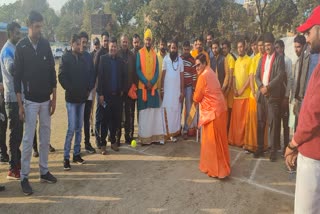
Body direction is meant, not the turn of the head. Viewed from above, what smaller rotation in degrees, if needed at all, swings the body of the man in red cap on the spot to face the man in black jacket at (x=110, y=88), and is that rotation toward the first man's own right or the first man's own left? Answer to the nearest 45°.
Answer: approximately 45° to the first man's own right

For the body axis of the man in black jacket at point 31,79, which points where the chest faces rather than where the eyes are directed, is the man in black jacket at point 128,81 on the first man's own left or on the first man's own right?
on the first man's own left

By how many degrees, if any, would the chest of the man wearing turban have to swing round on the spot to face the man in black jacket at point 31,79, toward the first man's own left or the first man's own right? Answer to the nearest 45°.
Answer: approximately 45° to the first man's own right

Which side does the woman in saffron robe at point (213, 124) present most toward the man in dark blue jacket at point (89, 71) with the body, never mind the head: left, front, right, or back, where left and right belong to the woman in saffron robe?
front

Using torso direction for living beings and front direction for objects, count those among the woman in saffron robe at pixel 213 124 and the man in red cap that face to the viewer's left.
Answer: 2

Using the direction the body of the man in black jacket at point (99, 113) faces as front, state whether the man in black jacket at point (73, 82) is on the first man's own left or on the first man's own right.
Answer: on the first man's own right

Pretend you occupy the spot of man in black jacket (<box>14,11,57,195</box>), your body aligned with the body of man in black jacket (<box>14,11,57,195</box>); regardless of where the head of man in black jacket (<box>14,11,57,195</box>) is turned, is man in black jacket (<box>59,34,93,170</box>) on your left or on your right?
on your left

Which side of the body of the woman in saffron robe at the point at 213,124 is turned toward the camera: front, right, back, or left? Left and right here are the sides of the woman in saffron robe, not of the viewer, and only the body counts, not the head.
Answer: left

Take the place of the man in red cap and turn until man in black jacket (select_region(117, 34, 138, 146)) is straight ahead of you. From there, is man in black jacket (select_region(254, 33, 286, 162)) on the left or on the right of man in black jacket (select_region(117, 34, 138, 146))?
right

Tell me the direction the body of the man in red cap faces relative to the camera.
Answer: to the viewer's left

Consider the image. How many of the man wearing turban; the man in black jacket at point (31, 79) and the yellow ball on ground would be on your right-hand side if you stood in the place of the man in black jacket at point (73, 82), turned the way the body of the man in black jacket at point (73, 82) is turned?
1

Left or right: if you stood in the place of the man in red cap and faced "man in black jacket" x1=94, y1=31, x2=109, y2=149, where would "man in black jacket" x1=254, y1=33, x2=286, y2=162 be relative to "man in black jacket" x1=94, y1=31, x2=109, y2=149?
right

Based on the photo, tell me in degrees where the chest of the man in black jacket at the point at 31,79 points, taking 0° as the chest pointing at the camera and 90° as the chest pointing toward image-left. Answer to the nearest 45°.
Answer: approximately 315°

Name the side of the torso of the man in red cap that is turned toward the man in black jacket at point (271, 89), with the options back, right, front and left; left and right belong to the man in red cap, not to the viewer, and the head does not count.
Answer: right

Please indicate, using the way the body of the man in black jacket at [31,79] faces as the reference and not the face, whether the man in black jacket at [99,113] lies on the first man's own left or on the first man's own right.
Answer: on the first man's own left

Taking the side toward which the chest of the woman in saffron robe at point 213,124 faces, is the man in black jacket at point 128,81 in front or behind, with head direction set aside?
in front

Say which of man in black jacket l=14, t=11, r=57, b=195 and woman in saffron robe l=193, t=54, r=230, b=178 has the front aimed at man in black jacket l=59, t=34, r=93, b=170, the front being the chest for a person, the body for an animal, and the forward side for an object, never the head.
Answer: the woman in saffron robe

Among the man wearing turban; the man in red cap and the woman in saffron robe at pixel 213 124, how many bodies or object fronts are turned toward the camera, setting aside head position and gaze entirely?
1

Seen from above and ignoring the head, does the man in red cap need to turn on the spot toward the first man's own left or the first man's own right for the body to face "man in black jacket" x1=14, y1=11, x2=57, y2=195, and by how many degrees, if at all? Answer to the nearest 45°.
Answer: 0° — they already face them

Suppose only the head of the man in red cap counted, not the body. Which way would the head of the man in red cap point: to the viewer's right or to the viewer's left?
to the viewer's left
